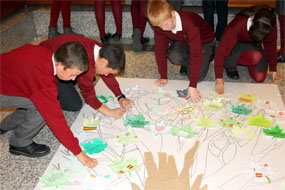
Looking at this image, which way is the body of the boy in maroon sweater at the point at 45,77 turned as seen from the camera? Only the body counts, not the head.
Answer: to the viewer's right

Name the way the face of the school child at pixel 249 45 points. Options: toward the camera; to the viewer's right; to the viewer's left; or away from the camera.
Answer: toward the camera

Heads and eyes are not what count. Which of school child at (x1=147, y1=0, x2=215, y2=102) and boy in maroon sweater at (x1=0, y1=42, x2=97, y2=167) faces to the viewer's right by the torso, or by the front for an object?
the boy in maroon sweater

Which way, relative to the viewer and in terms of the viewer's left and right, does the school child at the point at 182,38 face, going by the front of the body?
facing the viewer and to the left of the viewer

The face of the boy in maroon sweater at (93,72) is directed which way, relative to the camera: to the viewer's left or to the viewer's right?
to the viewer's right

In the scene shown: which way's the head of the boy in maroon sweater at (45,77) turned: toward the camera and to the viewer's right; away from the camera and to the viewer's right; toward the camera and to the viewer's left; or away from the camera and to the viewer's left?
toward the camera and to the viewer's right

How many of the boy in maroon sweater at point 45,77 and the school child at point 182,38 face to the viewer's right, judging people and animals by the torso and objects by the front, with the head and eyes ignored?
1
